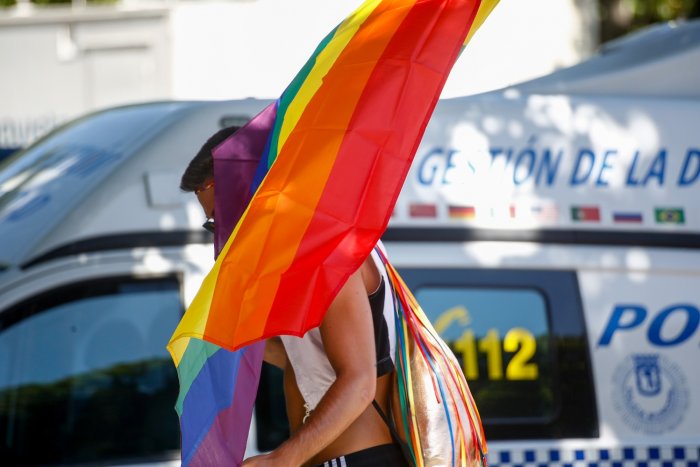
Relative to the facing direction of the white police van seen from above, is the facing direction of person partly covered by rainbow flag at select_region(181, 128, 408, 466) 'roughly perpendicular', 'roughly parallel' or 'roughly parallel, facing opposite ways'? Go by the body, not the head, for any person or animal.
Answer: roughly parallel

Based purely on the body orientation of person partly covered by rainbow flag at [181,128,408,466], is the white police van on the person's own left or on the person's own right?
on the person's own right

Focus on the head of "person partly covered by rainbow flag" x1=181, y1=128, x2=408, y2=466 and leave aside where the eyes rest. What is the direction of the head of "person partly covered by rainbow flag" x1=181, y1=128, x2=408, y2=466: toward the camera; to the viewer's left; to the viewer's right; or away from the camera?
to the viewer's left

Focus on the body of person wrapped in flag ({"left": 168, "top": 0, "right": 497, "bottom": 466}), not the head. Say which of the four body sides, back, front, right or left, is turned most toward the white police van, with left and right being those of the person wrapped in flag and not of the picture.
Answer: right

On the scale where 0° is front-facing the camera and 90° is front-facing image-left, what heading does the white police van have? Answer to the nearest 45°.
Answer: approximately 90°

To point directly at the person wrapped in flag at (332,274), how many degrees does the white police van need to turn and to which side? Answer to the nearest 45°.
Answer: approximately 90° to its left

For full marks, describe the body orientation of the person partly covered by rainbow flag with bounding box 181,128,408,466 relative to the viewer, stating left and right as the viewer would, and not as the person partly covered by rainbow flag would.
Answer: facing to the left of the viewer

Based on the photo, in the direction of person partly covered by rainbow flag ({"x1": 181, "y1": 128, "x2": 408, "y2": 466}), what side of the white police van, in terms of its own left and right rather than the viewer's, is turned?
left
